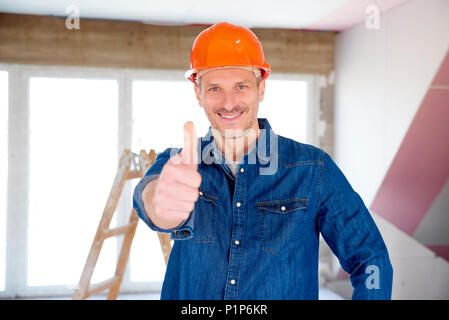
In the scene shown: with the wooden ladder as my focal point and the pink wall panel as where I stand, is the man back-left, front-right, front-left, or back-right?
front-left

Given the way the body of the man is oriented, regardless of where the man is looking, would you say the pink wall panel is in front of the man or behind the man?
behind

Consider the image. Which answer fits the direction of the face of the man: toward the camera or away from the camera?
toward the camera

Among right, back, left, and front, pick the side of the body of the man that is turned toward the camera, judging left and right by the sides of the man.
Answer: front

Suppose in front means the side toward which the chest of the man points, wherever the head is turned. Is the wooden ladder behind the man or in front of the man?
behind
